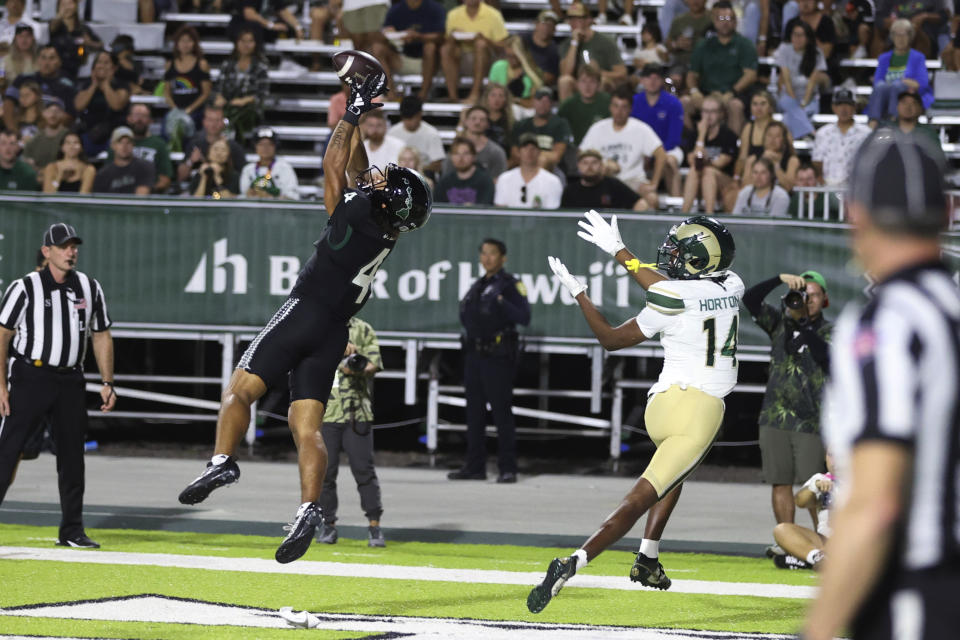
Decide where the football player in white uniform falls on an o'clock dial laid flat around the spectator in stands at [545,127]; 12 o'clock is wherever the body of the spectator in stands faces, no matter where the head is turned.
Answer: The football player in white uniform is roughly at 12 o'clock from the spectator in stands.

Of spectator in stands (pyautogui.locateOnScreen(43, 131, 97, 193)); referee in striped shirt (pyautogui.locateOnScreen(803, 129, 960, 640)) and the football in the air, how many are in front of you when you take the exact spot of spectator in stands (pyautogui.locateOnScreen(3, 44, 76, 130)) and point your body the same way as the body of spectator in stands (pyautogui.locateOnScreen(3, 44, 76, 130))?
3

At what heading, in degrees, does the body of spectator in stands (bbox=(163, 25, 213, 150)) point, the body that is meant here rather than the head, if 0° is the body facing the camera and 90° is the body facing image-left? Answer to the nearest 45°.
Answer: approximately 0°

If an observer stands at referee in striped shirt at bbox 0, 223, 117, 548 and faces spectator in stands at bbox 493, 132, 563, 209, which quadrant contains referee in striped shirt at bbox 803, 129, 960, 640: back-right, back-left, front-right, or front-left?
back-right

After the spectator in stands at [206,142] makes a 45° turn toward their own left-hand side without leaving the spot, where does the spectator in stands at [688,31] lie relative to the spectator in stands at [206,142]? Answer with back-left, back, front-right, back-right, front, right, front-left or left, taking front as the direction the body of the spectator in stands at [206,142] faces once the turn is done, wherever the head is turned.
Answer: front-left

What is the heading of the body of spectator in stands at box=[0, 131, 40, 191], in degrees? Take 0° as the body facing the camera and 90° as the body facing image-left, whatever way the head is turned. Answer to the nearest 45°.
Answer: approximately 0°

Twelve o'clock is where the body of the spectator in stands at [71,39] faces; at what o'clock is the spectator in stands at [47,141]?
the spectator in stands at [47,141] is roughly at 12 o'clock from the spectator in stands at [71,39].

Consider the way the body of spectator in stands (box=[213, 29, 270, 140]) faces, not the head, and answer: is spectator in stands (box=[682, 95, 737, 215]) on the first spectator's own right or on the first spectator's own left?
on the first spectator's own left

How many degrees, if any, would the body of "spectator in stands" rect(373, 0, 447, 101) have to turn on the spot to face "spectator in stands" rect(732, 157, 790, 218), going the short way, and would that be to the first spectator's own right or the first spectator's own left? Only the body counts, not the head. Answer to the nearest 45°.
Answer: approximately 45° to the first spectator's own left
